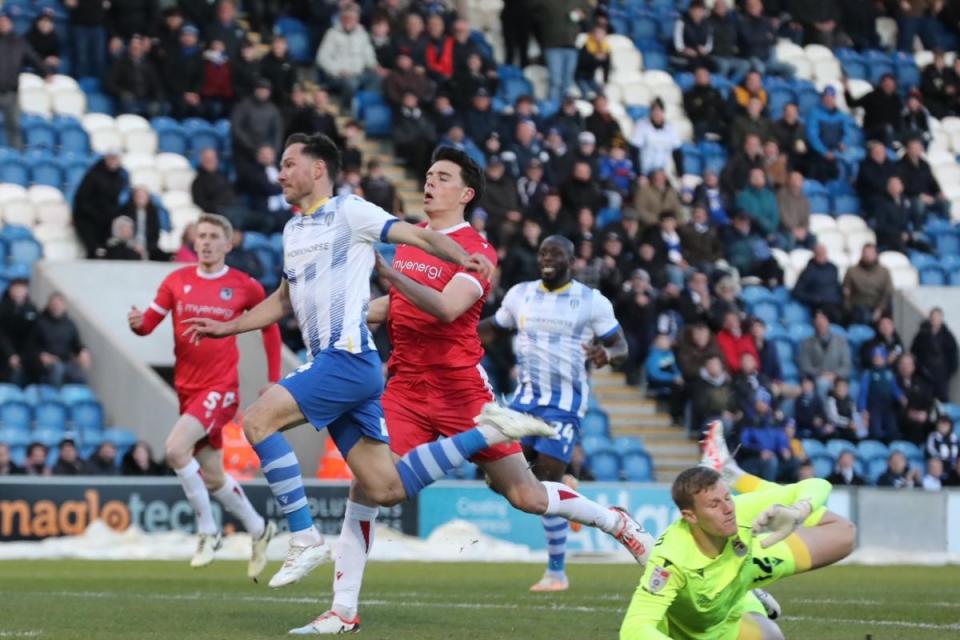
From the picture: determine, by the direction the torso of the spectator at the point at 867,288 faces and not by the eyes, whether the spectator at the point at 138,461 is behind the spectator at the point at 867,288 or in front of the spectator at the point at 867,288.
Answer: in front

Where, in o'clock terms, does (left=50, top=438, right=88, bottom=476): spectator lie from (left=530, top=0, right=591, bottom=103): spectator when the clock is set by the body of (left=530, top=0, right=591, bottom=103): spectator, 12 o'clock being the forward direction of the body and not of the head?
(left=50, top=438, right=88, bottom=476): spectator is roughly at 1 o'clock from (left=530, top=0, right=591, bottom=103): spectator.
